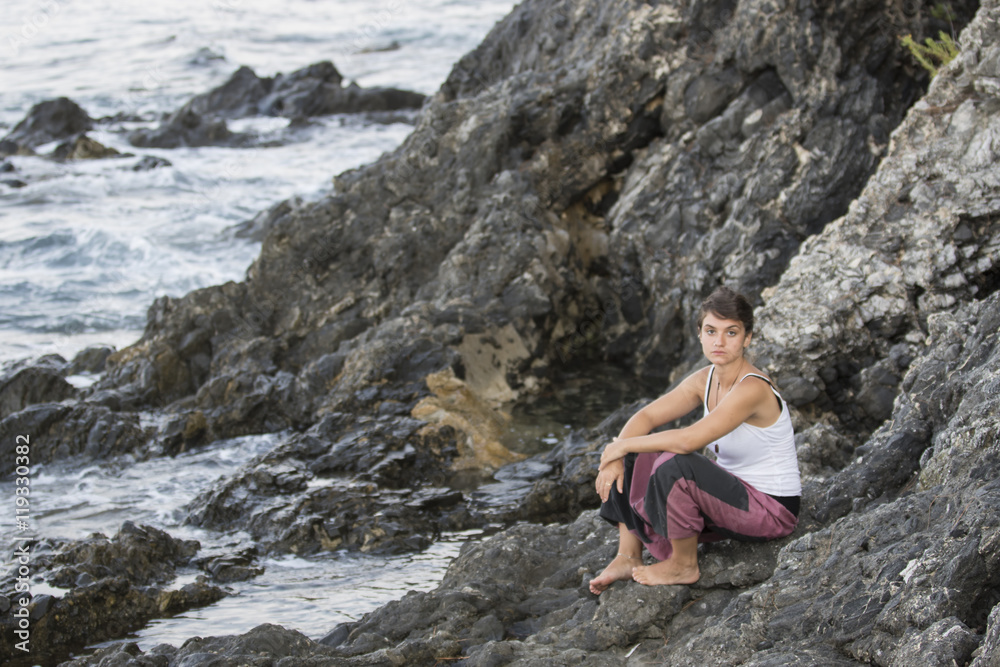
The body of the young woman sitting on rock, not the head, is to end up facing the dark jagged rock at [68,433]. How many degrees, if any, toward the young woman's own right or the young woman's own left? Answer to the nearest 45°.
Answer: approximately 90° to the young woman's own right

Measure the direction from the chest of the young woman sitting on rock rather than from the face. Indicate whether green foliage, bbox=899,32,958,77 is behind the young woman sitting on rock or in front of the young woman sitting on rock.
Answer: behind

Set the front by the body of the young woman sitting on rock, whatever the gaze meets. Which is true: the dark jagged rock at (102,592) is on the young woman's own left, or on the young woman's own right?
on the young woman's own right

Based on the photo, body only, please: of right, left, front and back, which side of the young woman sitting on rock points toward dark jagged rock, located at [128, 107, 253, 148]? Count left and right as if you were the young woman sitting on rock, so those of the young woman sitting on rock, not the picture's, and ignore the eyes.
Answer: right

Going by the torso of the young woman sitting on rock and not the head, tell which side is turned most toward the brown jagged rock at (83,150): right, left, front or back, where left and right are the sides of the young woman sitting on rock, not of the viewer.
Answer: right

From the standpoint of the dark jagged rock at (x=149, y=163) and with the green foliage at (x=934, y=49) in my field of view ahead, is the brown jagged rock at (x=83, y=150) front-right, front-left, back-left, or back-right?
back-right

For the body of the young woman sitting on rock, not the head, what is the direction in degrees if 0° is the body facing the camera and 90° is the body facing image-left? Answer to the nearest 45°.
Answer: approximately 45°
